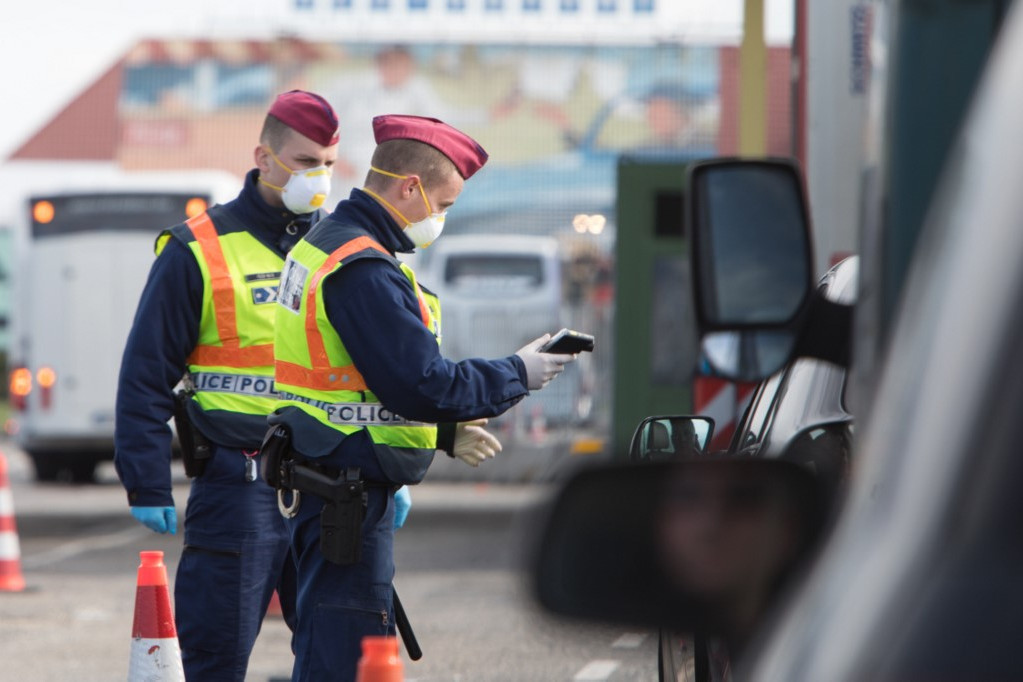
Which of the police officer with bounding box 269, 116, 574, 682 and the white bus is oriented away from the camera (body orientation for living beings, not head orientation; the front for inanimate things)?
the white bus

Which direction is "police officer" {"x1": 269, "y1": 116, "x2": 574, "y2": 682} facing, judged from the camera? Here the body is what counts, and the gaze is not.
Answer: to the viewer's right

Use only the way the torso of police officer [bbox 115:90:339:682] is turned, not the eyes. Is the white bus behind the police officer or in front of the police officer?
behind

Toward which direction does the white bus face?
away from the camera

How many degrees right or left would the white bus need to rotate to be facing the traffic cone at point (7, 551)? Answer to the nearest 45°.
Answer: approximately 180°

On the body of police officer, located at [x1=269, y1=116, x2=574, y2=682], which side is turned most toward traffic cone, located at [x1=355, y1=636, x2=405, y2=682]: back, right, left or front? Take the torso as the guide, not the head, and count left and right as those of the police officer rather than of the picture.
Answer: right

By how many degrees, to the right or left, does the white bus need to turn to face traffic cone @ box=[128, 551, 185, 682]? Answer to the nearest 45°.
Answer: approximately 180°

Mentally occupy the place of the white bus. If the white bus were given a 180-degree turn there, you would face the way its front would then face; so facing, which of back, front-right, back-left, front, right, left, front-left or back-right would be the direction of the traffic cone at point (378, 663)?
front
